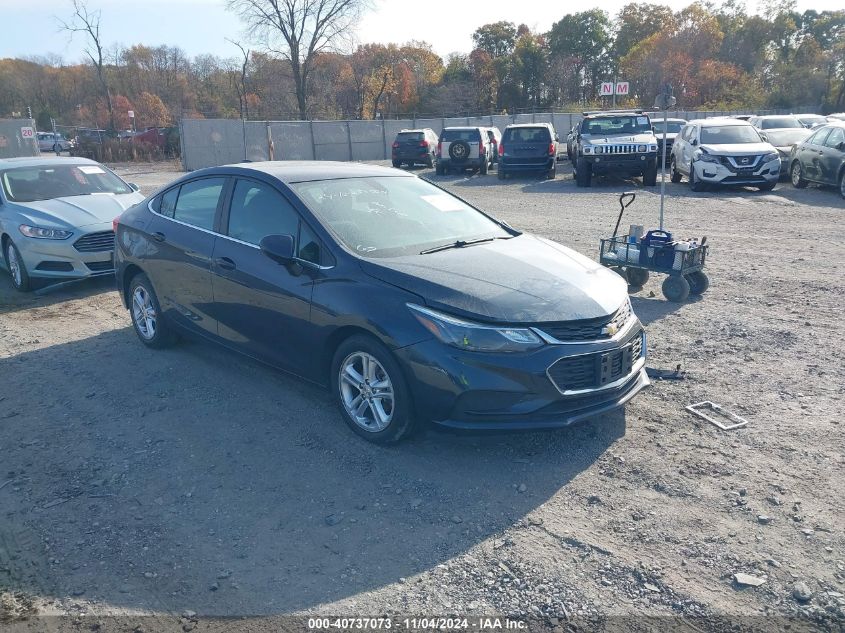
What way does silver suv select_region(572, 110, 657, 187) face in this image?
toward the camera

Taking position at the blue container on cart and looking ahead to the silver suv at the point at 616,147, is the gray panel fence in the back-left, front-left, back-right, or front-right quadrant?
front-left

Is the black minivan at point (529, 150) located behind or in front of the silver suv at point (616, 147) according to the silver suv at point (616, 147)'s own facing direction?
behind

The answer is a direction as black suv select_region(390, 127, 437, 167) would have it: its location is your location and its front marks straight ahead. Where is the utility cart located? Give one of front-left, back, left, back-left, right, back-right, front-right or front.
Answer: back

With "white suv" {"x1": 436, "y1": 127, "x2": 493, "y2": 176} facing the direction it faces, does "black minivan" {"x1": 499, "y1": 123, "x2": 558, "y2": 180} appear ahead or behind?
behind

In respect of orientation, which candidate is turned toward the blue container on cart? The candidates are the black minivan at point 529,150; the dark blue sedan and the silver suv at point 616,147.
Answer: the silver suv at point 616,147

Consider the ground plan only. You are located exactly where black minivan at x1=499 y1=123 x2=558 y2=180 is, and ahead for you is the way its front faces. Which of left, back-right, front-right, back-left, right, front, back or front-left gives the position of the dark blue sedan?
back

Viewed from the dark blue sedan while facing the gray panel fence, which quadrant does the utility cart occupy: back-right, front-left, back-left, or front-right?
front-right

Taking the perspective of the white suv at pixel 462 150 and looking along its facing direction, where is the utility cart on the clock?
The utility cart is roughly at 6 o'clock from the white suv.

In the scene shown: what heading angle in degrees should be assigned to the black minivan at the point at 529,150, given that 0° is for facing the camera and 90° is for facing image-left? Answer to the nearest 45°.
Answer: approximately 180°

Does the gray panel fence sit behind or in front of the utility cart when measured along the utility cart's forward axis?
in front

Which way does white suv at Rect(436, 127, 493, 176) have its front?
away from the camera

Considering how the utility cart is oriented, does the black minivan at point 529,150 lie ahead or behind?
ahead

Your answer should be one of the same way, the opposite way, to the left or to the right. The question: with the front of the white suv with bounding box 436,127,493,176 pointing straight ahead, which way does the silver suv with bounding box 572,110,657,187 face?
the opposite way

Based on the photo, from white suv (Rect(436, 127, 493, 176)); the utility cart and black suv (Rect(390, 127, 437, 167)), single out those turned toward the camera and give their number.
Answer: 0

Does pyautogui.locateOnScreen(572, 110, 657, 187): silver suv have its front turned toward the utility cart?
yes

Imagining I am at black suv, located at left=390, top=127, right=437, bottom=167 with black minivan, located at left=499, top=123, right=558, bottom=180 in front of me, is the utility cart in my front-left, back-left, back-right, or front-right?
front-right

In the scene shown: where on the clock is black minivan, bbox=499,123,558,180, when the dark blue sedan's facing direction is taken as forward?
The black minivan is roughly at 8 o'clock from the dark blue sedan.

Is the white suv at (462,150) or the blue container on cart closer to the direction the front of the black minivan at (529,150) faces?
the white suv

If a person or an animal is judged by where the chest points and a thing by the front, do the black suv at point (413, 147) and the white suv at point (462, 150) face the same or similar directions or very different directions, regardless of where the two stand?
same or similar directions

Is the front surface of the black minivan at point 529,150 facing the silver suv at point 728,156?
no
